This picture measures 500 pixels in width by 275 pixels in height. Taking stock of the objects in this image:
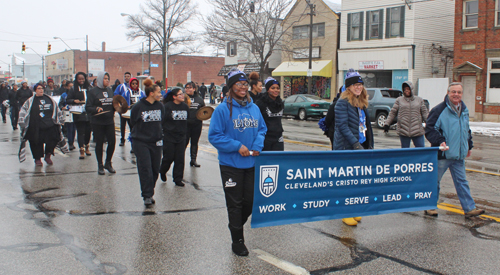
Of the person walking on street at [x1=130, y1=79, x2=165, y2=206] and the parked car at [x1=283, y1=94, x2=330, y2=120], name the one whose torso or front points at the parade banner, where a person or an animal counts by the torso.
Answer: the person walking on street

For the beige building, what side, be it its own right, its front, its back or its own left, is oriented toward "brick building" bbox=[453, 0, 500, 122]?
left

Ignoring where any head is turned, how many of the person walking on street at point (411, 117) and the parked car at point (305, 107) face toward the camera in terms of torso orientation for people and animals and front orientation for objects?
1

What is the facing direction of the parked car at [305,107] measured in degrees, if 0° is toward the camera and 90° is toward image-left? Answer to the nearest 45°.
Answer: approximately 135°

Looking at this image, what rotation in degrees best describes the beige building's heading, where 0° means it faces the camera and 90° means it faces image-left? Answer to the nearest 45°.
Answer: approximately 45°

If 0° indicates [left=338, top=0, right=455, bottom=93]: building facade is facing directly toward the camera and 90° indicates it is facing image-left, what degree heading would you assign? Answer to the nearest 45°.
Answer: approximately 45°

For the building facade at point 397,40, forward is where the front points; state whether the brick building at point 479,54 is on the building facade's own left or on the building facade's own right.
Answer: on the building facade's own left
